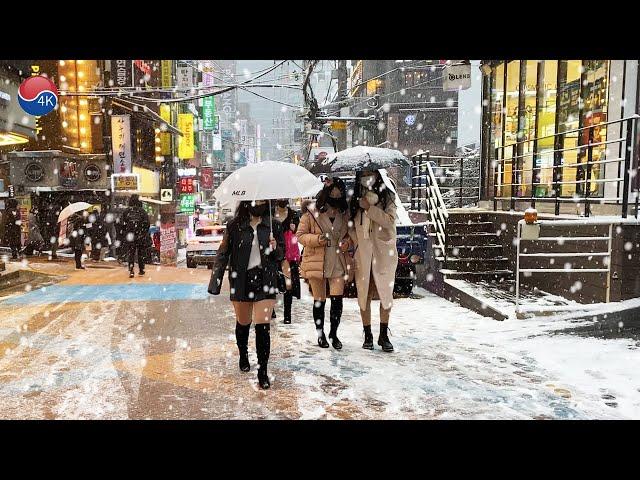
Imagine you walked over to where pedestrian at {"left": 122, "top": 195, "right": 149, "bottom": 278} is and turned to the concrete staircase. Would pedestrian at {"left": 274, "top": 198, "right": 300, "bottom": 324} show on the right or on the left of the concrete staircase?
right

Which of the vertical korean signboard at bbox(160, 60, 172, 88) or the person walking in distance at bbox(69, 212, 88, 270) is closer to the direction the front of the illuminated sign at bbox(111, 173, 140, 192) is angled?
the person walking in distance

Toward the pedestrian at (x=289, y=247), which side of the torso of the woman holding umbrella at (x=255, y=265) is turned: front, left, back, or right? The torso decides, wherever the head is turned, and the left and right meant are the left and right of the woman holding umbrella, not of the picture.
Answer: back

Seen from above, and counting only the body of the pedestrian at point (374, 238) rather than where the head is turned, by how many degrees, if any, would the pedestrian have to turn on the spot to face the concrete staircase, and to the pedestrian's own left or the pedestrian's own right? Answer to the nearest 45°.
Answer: approximately 135° to the pedestrian's own left

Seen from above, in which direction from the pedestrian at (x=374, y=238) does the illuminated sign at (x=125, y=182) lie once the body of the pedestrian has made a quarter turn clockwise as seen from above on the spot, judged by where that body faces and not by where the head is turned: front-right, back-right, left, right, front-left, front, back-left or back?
front-right

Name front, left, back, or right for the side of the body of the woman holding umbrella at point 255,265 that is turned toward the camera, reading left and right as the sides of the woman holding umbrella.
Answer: front

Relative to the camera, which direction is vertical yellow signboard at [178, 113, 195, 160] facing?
toward the camera

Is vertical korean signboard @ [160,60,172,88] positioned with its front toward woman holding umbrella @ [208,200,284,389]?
yes

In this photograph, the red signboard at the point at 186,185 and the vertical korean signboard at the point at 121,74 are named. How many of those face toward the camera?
2

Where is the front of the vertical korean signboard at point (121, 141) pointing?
toward the camera

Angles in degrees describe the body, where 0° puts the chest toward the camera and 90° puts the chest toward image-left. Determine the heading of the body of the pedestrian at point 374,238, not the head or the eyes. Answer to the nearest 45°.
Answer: approximately 0°
